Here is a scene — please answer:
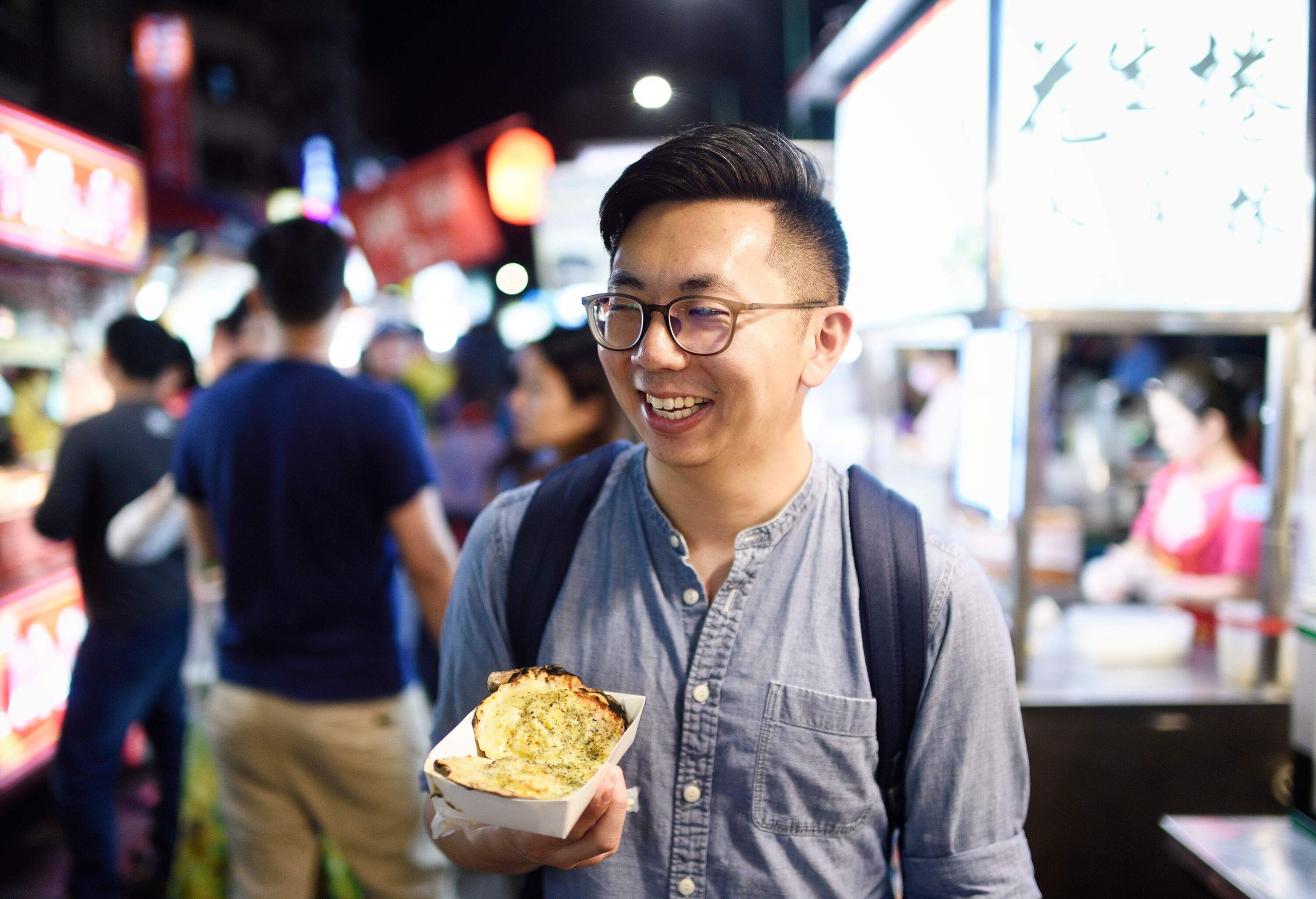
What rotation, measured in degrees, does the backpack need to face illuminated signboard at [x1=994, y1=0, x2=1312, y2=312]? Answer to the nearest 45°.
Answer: approximately 45° to its right

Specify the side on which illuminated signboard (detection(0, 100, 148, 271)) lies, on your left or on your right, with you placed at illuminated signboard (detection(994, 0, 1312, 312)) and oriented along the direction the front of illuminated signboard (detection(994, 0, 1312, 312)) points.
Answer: on your right

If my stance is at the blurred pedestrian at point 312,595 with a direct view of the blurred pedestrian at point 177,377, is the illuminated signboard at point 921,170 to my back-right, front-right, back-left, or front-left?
back-right

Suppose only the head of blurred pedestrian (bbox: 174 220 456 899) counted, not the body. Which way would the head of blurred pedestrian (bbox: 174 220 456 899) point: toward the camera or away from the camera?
away from the camera

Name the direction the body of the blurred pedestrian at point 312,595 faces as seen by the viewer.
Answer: away from the camera

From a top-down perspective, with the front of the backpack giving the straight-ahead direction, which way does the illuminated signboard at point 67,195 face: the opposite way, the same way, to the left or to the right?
to the right

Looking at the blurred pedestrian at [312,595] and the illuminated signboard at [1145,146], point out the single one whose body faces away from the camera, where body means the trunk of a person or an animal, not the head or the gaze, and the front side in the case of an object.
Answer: the blurred pedestrian

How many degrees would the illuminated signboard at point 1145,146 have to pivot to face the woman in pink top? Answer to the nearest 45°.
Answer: approximately 180°

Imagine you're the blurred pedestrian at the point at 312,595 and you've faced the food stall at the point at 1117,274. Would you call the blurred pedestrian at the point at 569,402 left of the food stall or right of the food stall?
left

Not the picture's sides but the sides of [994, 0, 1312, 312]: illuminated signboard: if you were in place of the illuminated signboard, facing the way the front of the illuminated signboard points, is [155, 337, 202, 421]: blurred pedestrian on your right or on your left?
on your right

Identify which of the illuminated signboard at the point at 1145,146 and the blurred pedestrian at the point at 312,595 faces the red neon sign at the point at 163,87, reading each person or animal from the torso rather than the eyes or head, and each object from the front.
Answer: the blurred pedestrian
